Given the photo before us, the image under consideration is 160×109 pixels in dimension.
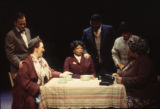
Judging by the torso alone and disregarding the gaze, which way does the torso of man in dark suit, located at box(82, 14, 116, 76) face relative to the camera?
toward the camera

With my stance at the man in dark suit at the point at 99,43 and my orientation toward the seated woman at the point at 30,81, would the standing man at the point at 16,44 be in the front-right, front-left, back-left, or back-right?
front-right

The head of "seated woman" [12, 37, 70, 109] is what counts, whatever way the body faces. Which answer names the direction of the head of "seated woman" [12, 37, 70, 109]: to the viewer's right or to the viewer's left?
to the viewer's right

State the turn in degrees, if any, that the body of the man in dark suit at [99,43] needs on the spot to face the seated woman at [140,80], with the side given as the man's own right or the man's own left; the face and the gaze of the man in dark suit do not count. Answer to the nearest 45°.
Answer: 0° — they already face them

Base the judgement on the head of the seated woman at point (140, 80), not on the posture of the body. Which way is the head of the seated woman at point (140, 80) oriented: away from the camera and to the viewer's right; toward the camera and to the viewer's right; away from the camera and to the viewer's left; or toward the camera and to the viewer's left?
away from the camera and to the viewer's left

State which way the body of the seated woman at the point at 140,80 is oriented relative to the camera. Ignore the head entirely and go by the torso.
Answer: to the viewer's left

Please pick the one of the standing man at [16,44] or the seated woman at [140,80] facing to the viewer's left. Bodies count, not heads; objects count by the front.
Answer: the seated woman

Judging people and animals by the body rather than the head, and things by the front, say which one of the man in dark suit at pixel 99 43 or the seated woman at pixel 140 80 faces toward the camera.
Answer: the man in dark suit

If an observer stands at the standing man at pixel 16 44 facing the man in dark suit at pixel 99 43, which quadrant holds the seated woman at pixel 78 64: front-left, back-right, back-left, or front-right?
front-right

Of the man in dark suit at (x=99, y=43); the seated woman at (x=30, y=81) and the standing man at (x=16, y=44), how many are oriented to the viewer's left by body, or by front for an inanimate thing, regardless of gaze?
0

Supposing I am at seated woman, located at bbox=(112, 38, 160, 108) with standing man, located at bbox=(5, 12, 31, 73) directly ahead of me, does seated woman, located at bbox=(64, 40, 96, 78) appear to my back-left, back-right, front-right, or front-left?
front-right

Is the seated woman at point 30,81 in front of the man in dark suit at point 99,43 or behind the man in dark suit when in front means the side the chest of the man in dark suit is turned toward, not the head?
in front

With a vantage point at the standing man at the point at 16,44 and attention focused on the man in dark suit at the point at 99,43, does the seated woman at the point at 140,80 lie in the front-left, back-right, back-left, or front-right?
front-right

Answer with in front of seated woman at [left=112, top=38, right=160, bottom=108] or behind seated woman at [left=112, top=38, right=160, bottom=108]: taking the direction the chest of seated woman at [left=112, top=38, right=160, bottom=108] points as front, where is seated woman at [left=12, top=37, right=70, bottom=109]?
in front

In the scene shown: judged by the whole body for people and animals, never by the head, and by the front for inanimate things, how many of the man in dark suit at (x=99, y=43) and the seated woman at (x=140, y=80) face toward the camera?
1

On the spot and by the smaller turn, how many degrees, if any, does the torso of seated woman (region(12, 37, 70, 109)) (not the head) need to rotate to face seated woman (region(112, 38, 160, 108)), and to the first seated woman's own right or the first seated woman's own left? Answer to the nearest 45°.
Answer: approximately 45° to the first seated woman's own left

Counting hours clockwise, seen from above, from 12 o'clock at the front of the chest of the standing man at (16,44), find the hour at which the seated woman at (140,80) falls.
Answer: The seated woman is roughly at 12 o'clock from the standing man.

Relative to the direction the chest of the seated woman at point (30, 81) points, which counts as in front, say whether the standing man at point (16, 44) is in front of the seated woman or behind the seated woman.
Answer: behind
